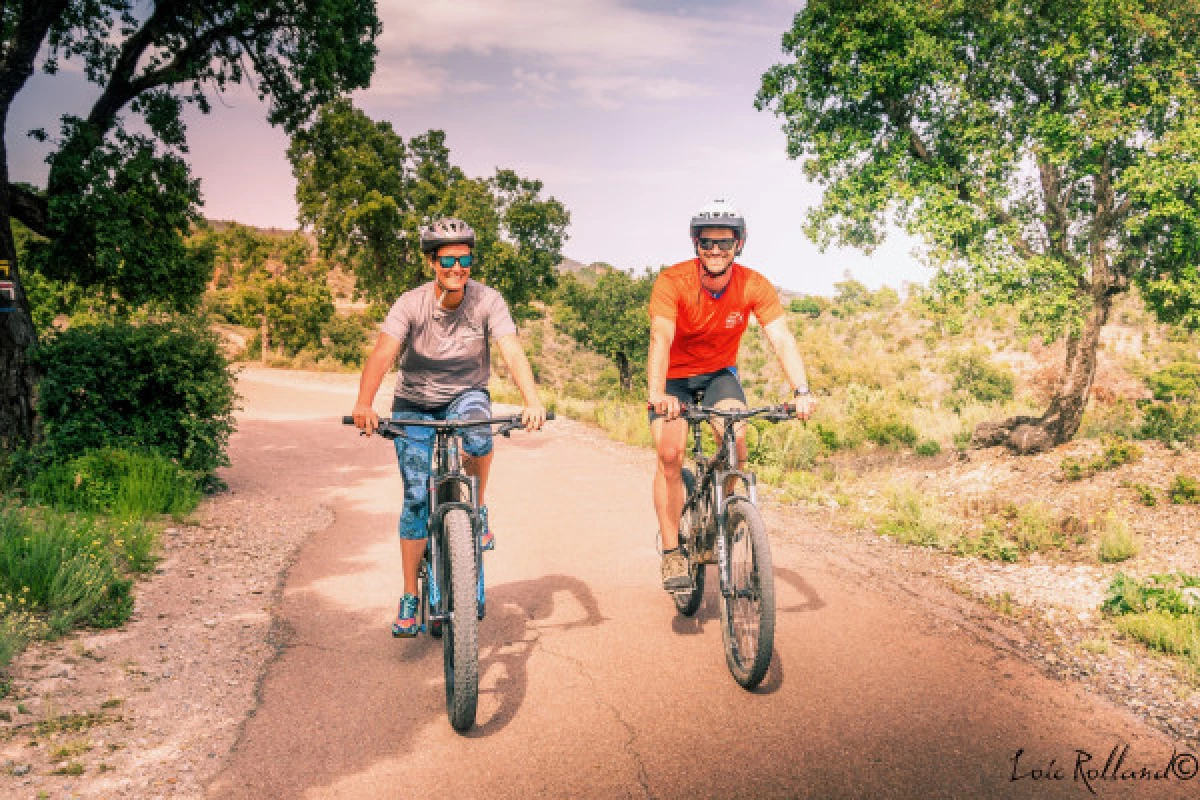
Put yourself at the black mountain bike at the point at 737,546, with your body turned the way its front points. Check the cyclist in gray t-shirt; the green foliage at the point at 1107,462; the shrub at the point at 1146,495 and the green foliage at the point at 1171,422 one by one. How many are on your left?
3

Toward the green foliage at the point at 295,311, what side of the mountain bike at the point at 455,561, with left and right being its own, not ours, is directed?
back

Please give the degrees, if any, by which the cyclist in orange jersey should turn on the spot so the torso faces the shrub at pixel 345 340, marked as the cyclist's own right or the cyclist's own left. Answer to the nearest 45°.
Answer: approximately 135° to the cyclist's own right

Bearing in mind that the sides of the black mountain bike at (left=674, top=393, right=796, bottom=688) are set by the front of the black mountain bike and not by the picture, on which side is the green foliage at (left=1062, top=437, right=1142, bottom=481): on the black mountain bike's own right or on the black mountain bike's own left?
on the black mountain bike's own left

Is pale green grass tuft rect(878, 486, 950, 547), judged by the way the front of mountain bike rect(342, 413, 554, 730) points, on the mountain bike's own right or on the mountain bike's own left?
on the mountain bike's own left

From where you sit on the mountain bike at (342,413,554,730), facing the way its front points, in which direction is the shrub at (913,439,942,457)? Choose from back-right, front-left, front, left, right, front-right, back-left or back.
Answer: back-left

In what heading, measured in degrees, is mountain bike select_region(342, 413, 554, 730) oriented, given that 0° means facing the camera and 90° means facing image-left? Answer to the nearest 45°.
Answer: approximately 0°

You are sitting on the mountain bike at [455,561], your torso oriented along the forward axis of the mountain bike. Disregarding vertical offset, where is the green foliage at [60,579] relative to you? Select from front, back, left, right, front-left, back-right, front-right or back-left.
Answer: back-right

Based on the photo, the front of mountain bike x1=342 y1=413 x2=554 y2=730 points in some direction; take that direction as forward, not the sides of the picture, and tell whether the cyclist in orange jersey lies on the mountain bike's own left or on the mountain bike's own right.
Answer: on the mountain bike's own left

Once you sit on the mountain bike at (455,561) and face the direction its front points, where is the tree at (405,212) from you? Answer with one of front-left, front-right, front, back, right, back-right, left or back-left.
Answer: back
